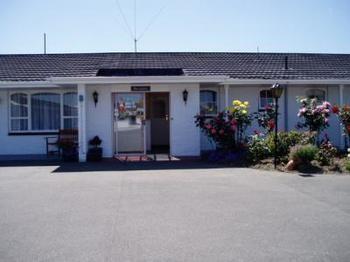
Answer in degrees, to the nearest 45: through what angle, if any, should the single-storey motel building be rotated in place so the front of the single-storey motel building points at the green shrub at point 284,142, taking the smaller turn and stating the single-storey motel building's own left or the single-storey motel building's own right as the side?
approximately 45° to the single-storey motel building's own left

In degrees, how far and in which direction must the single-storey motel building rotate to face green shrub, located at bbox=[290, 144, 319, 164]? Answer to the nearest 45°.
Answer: approximately 45° to its left

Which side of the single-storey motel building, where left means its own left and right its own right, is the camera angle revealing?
front

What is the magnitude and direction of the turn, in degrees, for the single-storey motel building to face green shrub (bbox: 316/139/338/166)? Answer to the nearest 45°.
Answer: approximately 45° to its left
